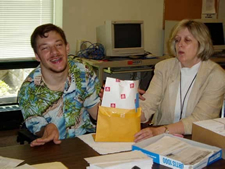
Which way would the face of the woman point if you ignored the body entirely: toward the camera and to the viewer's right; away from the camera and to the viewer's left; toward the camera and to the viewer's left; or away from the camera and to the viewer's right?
toward the camera and to the viewer's left

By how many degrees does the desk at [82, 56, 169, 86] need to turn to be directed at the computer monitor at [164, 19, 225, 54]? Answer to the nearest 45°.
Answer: approximately 135° to its left

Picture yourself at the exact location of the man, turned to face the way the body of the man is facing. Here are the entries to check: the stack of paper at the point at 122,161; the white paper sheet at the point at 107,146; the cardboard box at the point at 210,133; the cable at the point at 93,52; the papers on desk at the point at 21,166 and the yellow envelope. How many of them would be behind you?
1

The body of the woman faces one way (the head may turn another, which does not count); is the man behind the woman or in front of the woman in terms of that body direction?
in front

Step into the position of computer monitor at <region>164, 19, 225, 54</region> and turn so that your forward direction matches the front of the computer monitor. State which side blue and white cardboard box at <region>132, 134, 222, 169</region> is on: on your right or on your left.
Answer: on your right

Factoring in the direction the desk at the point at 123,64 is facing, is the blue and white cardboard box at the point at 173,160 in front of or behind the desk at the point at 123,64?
in front

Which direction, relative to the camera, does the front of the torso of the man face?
toward the camera

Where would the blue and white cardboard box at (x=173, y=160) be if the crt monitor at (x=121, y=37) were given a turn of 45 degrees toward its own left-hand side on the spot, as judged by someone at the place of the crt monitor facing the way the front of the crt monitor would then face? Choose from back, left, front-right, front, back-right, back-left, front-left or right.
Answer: right

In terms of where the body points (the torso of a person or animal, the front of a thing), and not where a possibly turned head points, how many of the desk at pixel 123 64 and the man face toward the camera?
2

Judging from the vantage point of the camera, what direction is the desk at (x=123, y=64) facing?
facing the viewer

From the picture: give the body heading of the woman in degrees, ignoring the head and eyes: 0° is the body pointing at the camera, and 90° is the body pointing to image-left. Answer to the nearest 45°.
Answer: approximately 45°

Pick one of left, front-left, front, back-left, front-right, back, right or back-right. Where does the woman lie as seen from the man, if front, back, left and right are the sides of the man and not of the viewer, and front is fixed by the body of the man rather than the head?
left

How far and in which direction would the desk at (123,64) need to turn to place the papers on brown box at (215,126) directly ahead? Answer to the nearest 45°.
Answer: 0° — it already faces it

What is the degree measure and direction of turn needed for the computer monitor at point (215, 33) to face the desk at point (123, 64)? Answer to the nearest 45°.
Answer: approximately 90° to its right

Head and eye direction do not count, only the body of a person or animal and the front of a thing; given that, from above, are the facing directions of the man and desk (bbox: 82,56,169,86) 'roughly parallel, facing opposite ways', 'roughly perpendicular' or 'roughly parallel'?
roughly parallel
